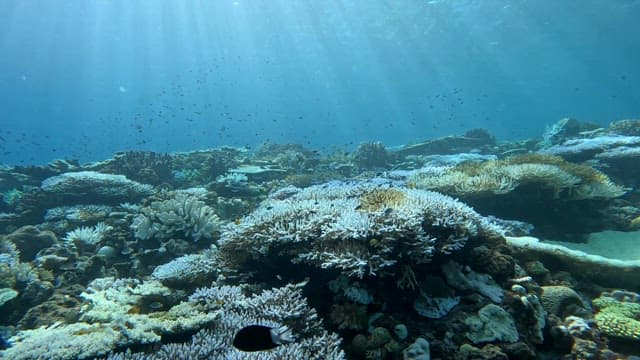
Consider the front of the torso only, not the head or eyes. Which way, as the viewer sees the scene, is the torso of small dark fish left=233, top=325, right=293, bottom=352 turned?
to the viewer's left

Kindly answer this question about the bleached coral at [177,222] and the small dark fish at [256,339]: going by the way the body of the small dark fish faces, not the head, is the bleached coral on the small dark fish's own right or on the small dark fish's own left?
on the small dark fish's own right

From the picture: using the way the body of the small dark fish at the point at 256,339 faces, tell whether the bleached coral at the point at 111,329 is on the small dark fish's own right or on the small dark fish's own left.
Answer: on the small dark fish's own right

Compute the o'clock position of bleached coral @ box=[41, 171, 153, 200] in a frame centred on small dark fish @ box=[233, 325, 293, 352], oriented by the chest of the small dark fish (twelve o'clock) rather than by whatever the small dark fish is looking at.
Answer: The bleached coral is roughly at 2 o'clock from the small dark fish.

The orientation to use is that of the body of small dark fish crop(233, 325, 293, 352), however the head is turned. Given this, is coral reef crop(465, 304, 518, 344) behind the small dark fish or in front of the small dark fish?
behind

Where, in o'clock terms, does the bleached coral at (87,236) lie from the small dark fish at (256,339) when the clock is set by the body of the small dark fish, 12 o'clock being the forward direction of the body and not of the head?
The bleached coral is roughly at 2 o'clock from the small dark fish.

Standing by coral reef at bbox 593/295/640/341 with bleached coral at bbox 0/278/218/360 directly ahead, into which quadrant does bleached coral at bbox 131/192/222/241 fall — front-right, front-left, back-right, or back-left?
front-right

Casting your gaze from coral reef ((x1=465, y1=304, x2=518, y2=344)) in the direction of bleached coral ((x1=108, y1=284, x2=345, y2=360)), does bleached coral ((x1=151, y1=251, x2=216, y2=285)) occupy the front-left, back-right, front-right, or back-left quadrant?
front-right
